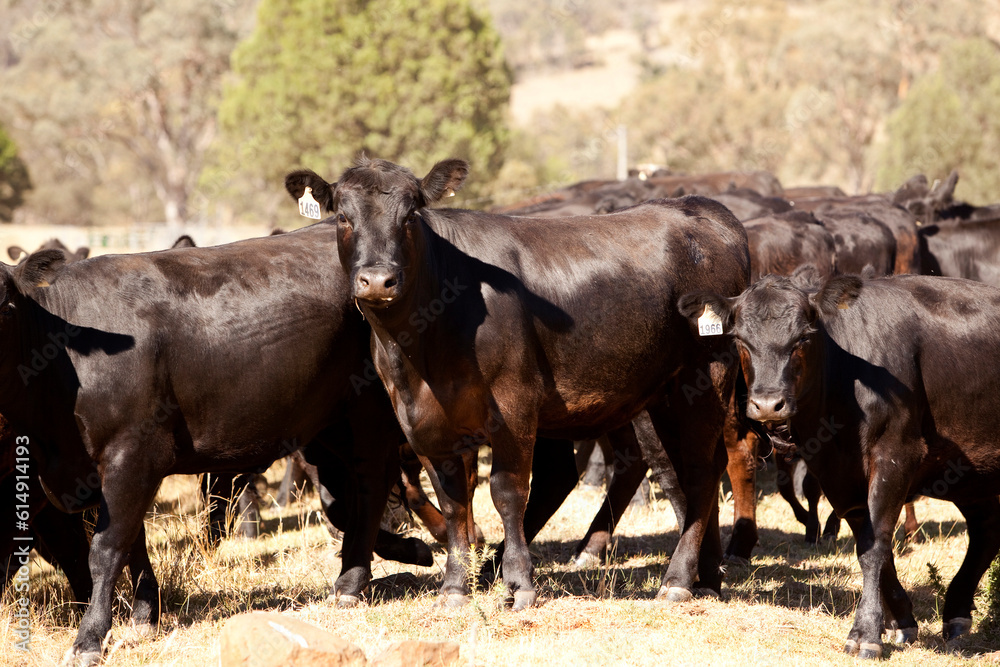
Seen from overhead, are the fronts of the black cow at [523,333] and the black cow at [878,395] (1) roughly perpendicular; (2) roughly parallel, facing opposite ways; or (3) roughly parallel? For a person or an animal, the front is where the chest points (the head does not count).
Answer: roughly parallel

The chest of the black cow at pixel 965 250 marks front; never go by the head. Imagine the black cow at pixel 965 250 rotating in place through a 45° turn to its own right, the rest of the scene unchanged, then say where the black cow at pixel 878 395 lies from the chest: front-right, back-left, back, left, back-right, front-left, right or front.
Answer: back-left

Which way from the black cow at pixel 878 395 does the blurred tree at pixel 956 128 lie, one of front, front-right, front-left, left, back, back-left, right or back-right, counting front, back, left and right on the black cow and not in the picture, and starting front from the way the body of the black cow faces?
back-right

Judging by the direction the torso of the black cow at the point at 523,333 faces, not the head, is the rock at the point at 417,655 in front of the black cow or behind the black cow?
in front

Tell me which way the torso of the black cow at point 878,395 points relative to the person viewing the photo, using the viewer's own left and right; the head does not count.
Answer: facing the viewer and to the left of the viewer

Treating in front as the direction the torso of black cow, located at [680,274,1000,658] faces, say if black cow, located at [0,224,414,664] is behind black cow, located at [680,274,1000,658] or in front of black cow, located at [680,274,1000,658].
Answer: in front

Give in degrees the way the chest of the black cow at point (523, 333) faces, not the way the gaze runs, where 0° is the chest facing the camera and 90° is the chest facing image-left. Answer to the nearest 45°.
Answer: approximately 45°

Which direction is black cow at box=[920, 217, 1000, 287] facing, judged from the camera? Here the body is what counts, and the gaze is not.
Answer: to the viewer's left
